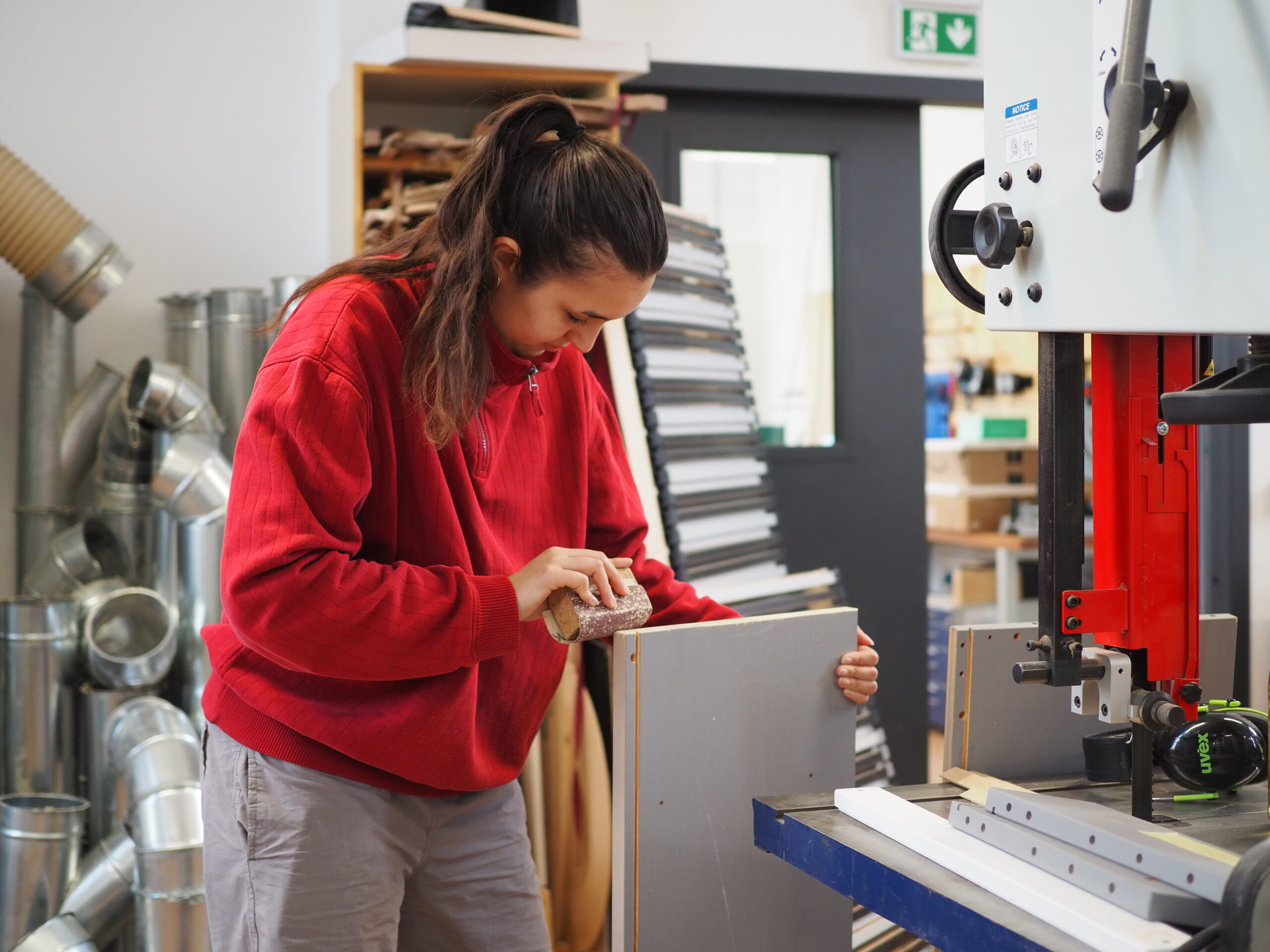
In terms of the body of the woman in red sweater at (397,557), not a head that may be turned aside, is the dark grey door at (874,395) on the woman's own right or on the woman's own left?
on the woman's own left

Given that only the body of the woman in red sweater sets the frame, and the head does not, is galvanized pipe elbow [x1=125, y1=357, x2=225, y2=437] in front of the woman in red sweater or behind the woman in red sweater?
behind

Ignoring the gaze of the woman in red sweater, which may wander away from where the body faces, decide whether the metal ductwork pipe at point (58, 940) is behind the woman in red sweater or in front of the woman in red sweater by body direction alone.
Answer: behind

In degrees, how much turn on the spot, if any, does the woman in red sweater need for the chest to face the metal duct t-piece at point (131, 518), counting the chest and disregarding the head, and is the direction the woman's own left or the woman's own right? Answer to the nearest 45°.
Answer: approximately 180°

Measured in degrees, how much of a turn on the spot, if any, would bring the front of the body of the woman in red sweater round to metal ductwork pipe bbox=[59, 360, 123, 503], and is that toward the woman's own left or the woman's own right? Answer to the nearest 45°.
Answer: approximately 180°

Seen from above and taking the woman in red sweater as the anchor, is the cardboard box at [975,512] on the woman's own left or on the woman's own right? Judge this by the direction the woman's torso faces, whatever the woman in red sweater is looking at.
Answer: on the woman's own left

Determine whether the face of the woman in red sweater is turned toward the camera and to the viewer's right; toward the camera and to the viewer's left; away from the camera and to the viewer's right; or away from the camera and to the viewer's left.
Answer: toward the camera and to the viewer's right

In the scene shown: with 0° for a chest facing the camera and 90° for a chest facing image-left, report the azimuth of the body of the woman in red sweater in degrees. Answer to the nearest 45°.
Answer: approximately 315°

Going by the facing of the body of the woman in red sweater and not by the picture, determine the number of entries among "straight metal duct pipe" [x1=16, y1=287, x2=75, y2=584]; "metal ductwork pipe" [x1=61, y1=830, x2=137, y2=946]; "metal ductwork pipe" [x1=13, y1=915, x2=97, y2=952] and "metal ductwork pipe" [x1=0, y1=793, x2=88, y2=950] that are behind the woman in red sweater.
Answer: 4

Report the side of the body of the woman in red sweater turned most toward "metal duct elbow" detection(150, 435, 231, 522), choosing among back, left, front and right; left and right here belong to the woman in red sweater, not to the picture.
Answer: back

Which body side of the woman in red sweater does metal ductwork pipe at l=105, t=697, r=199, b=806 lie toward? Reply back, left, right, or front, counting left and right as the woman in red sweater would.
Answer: back

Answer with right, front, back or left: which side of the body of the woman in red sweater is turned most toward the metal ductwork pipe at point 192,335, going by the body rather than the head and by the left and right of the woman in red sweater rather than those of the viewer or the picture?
back

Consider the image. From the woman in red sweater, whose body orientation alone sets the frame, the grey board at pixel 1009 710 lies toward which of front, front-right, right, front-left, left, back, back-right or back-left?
front-left

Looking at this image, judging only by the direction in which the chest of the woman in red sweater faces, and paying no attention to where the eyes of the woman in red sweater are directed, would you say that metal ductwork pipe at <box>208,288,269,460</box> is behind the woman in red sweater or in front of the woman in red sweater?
behind

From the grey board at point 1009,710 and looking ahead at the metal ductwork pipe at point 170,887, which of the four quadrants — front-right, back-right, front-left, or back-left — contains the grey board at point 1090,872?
back-left
